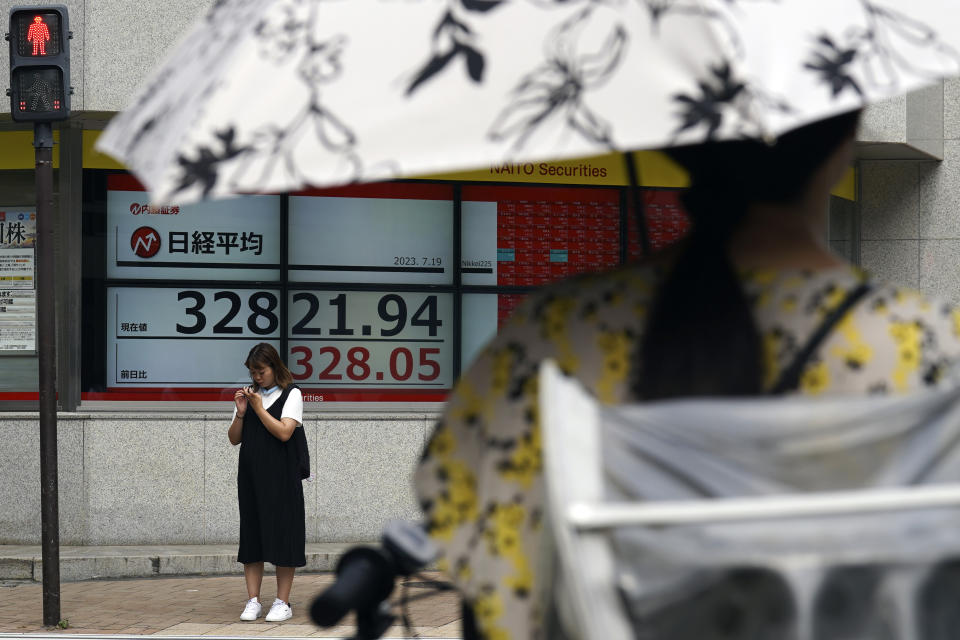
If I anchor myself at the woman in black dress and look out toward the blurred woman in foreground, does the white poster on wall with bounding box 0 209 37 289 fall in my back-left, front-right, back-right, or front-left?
back-right

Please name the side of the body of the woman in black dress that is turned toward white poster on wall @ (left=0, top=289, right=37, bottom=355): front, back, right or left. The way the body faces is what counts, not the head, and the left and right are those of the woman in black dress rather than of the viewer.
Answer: right

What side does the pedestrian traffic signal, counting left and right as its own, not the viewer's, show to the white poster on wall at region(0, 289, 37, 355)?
back

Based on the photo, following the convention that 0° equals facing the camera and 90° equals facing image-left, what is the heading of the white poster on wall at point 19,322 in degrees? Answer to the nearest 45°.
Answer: approximately 0°

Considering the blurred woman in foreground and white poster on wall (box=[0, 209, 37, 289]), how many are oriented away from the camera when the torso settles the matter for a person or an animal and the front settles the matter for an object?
1

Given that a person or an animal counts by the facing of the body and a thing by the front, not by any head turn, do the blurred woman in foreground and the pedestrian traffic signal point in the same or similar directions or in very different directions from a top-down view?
very different directions

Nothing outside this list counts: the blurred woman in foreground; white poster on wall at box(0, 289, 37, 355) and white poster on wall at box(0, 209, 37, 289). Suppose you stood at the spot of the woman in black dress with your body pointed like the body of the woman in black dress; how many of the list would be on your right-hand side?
2

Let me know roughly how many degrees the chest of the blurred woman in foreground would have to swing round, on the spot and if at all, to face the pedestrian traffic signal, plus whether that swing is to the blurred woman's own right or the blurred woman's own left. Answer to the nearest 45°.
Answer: approximately 45° to the blurred woman's own left

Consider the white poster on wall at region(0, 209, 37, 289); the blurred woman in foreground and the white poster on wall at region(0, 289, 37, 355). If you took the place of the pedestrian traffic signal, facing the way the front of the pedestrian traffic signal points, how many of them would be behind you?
2

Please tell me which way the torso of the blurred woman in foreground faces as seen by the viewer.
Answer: away from the camera
